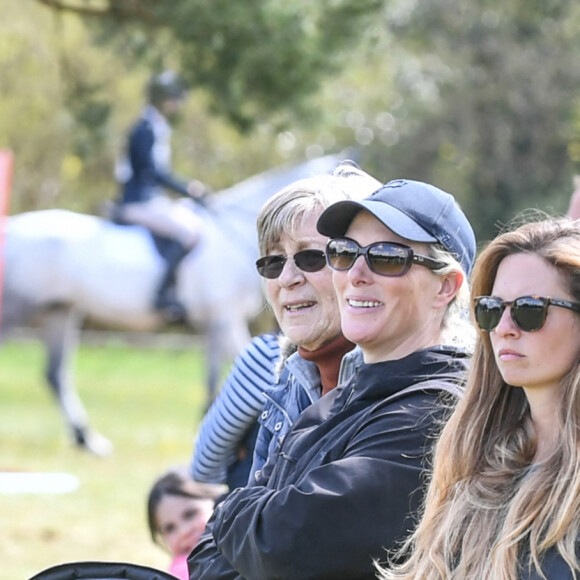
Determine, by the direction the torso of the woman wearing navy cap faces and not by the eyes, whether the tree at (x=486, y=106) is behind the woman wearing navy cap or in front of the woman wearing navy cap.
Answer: behind

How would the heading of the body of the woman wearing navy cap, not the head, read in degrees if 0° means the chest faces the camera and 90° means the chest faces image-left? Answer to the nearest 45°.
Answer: approximately 45°

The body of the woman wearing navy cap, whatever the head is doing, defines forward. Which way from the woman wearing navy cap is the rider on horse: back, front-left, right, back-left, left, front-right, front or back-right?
back-right

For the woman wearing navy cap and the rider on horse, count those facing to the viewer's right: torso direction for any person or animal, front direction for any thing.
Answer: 1

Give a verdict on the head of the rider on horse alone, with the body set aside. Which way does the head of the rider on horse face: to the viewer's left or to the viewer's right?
to the viewer's right

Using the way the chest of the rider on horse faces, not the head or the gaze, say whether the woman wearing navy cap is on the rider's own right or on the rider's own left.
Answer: on the rider's own right

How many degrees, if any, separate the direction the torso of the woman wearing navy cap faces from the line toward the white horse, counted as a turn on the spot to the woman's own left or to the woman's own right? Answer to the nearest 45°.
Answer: approximately 135° to the woman's own right

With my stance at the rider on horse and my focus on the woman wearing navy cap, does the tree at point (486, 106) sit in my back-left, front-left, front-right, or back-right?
back-left

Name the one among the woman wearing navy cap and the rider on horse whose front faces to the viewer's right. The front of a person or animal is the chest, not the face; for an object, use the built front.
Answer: the rider on horse

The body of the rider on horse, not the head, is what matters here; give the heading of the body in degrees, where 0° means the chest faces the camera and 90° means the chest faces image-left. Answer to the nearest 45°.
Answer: approximately 270°
